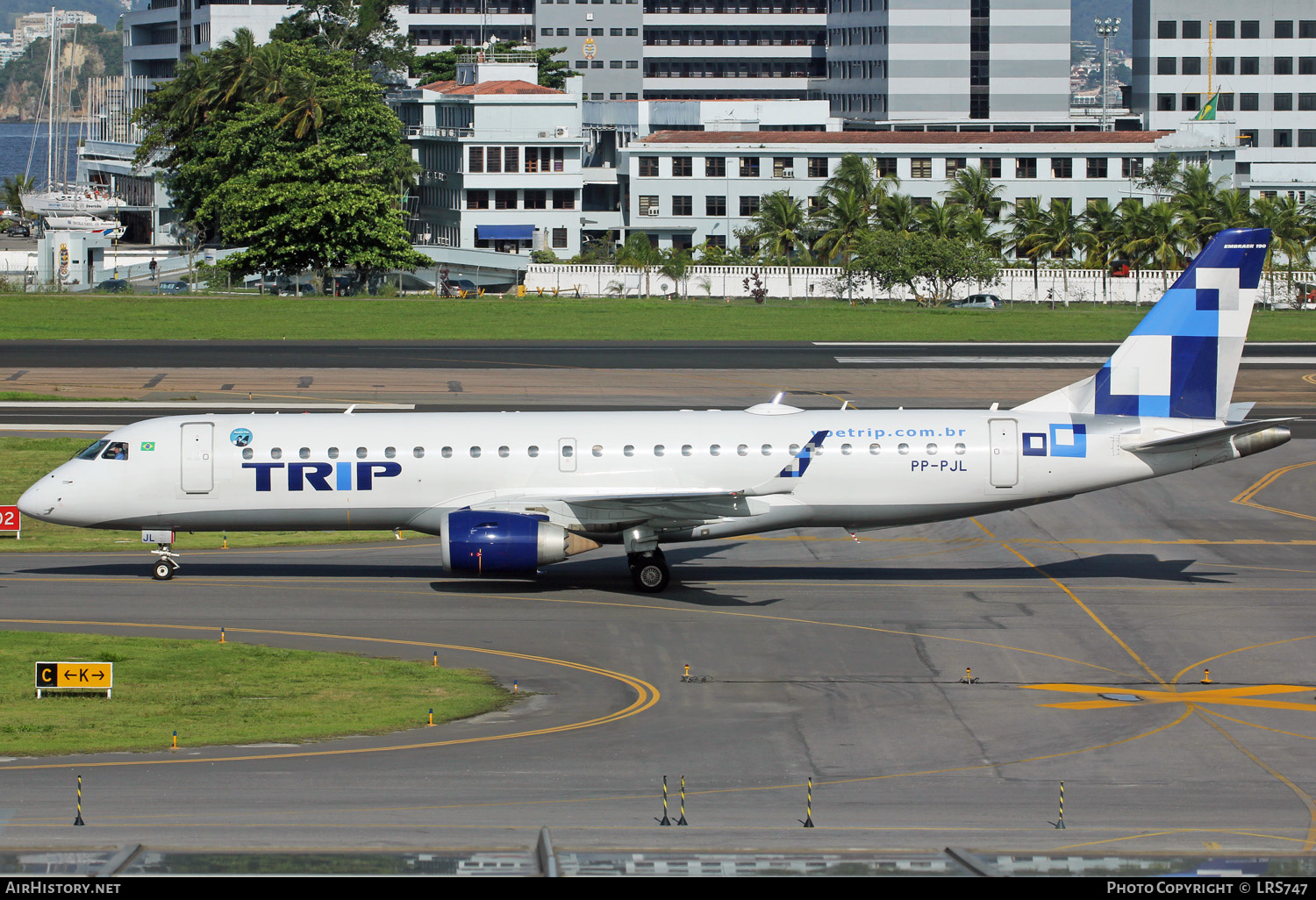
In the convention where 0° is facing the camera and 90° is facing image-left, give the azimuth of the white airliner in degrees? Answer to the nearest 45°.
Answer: approximately 90°

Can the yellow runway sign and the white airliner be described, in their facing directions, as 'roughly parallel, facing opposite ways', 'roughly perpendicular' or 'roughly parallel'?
roughly perpendicular

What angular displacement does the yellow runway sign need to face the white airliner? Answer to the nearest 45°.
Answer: approximately 135° to its left

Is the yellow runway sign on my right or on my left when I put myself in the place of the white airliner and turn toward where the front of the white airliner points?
on my left

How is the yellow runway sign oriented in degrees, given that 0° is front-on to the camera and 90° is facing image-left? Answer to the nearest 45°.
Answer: approximately 0°

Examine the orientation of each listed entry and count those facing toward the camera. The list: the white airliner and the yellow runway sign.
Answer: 1
